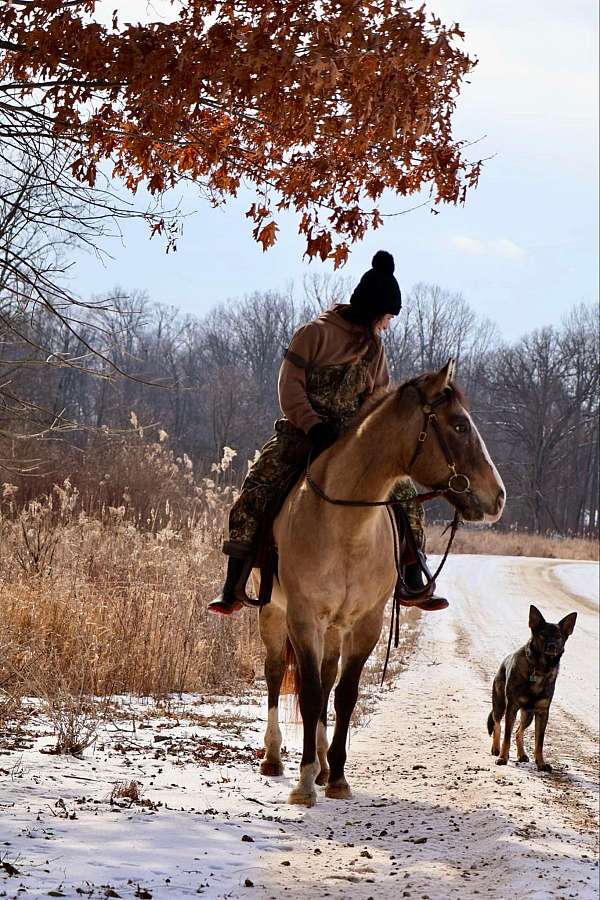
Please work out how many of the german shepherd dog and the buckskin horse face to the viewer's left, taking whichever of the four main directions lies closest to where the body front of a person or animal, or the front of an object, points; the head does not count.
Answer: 0

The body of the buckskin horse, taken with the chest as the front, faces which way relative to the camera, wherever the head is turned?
toward the camera

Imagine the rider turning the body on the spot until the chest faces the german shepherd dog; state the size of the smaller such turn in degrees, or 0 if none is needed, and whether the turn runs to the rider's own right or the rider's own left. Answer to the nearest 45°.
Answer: approximately 90° to the rider's own left

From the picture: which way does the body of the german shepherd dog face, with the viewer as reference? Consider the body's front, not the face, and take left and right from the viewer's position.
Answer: facing the viewer and to the right of the viewer

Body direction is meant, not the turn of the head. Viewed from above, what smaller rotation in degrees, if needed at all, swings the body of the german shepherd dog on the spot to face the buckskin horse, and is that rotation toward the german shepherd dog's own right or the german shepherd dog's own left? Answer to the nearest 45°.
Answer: approximately 45° to the german shepherd dog's own right
